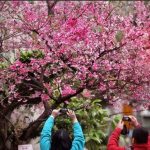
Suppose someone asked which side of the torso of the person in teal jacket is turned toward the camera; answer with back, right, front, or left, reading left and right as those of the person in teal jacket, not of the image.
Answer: back

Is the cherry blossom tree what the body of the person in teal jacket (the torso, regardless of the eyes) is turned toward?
yes

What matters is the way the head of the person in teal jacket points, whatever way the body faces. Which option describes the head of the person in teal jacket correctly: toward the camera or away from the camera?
away from the camera
